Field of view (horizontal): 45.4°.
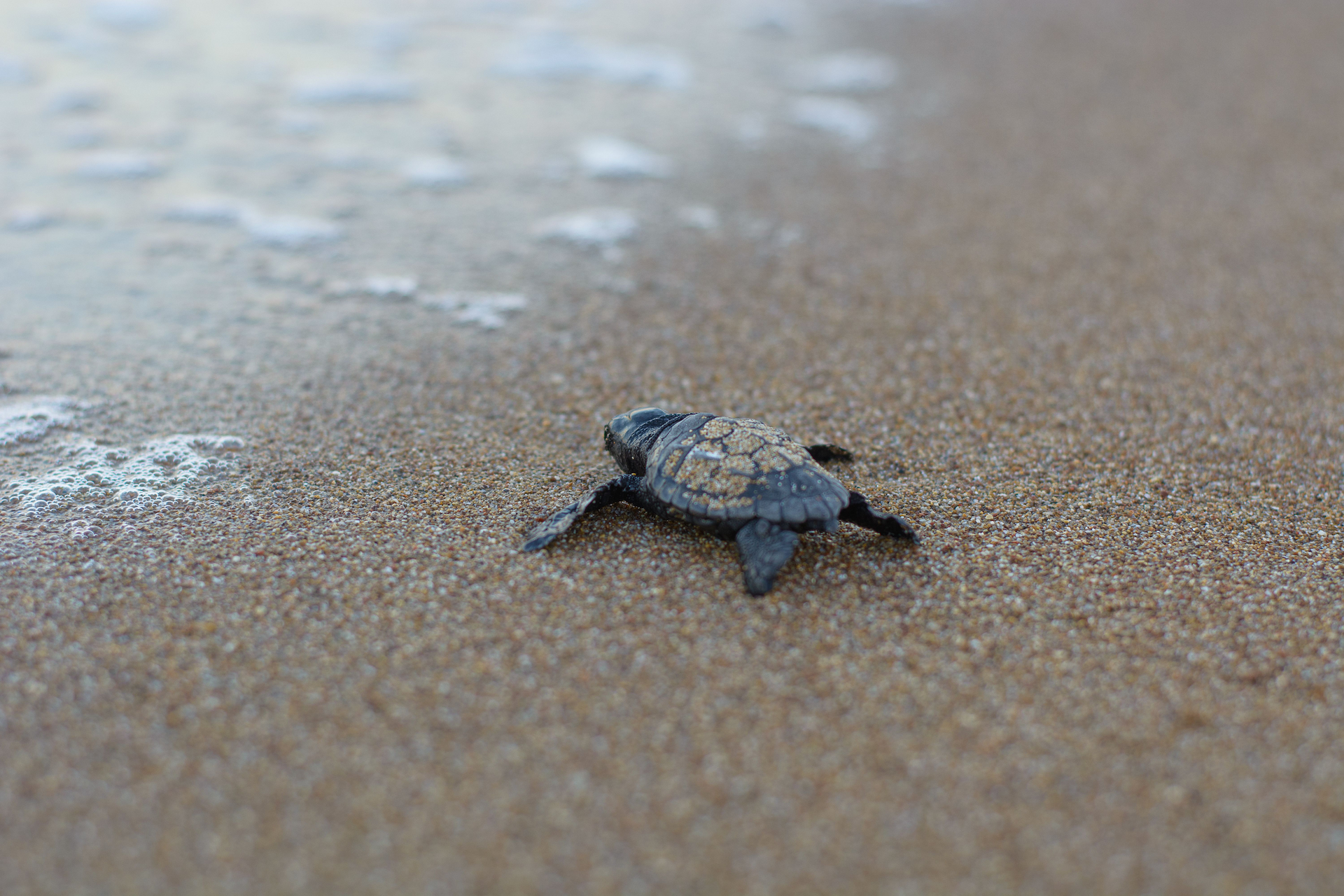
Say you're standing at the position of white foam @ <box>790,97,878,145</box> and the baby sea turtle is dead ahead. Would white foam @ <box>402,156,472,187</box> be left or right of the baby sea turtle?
right

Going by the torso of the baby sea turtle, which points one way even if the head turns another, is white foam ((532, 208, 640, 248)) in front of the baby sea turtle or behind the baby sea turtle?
in front

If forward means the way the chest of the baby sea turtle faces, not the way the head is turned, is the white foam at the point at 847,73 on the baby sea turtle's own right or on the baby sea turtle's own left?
on the baby sea turtle's own right

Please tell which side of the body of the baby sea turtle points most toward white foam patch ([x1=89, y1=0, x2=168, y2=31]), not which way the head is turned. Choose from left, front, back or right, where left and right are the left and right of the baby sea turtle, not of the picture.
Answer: front

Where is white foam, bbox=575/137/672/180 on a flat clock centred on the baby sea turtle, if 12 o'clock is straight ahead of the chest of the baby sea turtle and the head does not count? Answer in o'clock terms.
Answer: The white foam is roughly at 1 o'clock from the baby sea turtle.

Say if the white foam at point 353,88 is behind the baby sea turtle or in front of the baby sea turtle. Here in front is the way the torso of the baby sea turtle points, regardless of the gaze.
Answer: in front

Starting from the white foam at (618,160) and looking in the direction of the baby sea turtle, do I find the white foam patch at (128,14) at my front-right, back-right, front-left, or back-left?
back-right

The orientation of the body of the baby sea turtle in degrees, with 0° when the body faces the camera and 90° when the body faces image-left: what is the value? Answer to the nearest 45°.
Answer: approximately 135°

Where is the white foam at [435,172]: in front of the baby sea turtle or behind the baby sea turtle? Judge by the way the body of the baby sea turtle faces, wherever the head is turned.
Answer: in front

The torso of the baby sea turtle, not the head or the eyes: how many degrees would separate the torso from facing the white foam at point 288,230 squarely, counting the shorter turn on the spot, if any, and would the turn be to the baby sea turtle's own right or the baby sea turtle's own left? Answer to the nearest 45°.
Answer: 0° — it already faces it

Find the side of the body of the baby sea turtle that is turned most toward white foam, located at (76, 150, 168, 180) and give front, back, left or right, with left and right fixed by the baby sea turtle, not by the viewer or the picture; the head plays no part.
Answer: front
